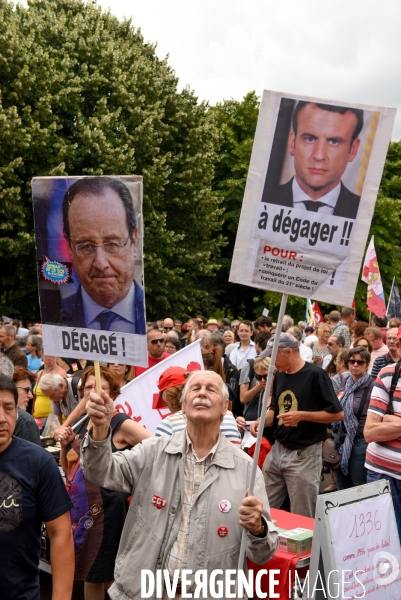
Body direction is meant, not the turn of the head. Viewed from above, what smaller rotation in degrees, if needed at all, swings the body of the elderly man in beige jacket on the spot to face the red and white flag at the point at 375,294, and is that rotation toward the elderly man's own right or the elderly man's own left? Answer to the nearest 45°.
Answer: approximately 180°

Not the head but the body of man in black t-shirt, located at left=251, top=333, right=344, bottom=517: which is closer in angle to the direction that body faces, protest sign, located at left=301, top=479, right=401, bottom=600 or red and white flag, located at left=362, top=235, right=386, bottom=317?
the protest sign

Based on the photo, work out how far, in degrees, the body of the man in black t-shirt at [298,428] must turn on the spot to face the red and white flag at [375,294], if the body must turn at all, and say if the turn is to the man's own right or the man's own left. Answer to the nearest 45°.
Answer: approximately 135° to the man's own right

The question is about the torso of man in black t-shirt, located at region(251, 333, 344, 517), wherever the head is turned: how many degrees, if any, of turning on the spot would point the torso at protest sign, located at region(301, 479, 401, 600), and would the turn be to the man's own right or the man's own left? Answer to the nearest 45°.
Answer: approximately 45° to the man's own left

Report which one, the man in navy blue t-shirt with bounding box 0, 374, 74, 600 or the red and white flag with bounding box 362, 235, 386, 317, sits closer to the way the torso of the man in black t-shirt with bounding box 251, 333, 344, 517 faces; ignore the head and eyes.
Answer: the man in navy blue t-shirt

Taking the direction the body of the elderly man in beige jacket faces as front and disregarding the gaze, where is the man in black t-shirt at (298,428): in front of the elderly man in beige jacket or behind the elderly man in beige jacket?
behind

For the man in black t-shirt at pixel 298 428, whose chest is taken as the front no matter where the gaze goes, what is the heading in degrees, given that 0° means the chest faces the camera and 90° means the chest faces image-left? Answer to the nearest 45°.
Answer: approximately 45°

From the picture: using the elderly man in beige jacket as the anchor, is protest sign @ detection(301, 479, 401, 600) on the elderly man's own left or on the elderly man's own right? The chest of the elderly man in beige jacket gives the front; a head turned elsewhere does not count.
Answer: on the elderly man's own left
